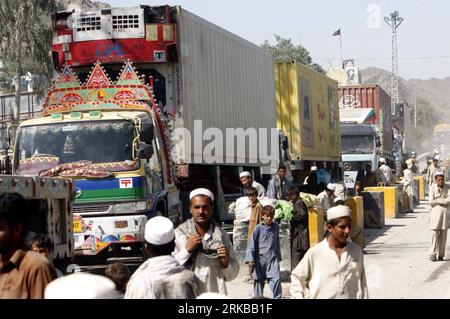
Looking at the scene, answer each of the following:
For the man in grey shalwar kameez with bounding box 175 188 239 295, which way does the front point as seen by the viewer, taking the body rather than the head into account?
toward the camera

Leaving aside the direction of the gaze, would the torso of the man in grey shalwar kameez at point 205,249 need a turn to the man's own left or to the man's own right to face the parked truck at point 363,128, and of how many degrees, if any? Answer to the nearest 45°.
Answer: approximately 180°

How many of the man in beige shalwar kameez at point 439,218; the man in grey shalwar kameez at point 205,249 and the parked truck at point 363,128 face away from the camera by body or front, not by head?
0

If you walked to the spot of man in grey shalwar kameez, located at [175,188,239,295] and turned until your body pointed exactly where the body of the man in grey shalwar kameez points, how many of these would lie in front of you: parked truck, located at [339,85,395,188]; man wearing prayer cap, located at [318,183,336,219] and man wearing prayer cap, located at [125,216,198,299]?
1

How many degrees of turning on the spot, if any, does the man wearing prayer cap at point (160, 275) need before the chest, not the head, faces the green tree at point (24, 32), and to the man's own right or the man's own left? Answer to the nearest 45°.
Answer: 0° — they already face it

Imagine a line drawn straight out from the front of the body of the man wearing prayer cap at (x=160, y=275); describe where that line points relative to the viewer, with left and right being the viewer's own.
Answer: facing away from the viewer

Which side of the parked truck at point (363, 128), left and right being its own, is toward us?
front

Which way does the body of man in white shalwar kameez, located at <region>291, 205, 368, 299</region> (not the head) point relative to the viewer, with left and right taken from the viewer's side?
facing the viewer and to the right of the viewer

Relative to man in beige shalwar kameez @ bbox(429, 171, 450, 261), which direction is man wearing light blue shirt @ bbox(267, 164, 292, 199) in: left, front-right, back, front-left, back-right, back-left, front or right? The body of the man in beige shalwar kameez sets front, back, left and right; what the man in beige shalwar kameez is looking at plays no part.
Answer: right
